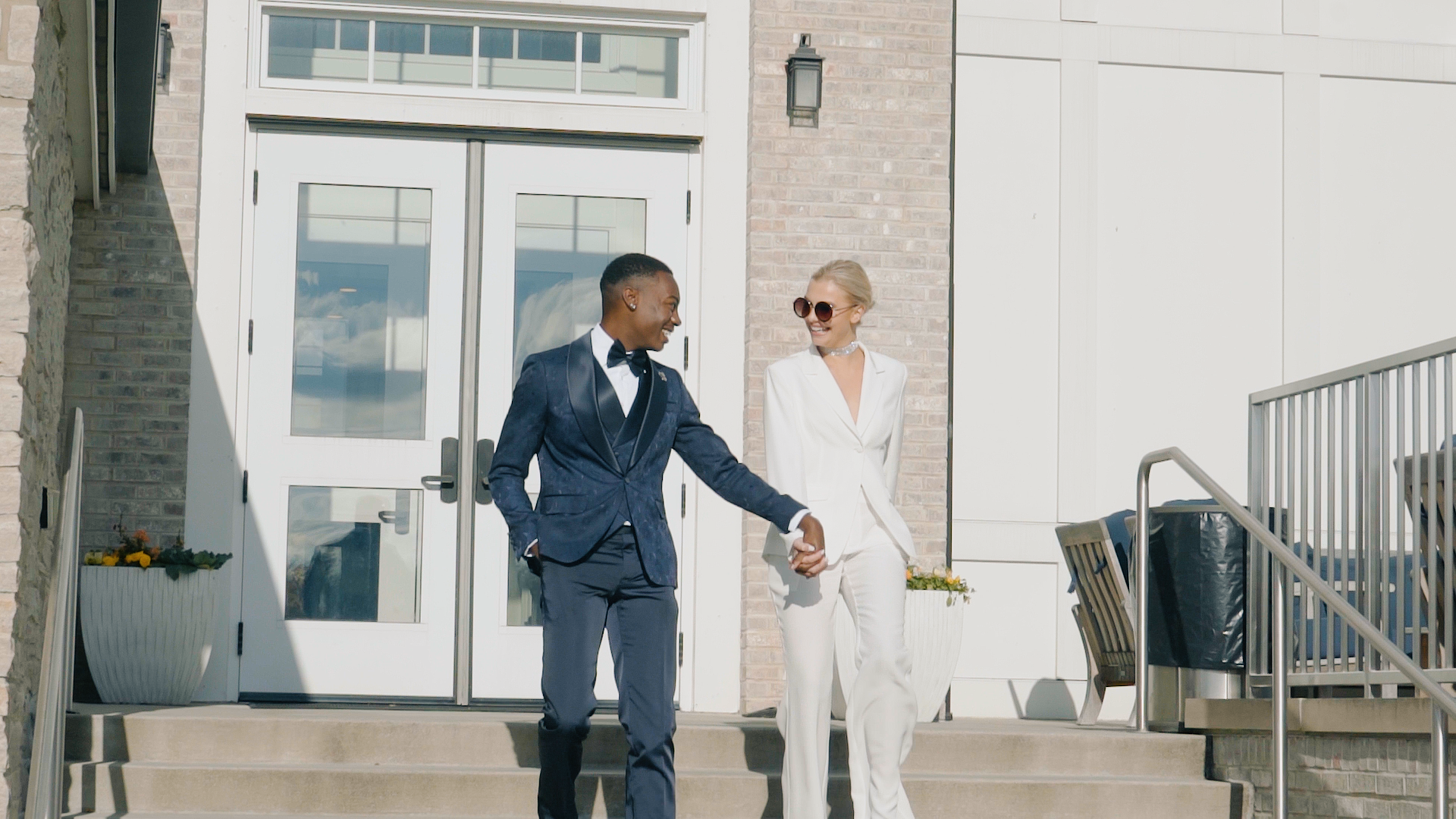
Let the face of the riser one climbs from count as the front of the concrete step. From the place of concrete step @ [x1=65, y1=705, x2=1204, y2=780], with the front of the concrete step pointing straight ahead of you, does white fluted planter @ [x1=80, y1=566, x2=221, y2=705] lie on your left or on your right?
on your right

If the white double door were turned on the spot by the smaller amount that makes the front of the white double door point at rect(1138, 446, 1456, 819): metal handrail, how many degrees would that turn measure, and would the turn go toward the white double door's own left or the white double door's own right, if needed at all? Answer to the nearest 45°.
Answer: approximately 45° to the white double door's own left

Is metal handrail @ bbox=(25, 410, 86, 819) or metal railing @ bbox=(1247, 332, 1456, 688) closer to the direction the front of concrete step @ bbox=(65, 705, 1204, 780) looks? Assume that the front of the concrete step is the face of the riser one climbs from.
the metal handrail

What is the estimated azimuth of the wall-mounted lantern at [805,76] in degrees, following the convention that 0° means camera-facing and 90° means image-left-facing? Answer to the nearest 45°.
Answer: approximately 0°

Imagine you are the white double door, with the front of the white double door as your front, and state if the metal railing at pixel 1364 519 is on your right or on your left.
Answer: on your left

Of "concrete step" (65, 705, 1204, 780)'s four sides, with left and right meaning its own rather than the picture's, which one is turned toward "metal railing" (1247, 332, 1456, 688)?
left

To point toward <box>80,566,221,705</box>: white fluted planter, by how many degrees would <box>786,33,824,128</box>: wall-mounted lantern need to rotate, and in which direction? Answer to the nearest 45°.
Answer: approximately 90° to its right
